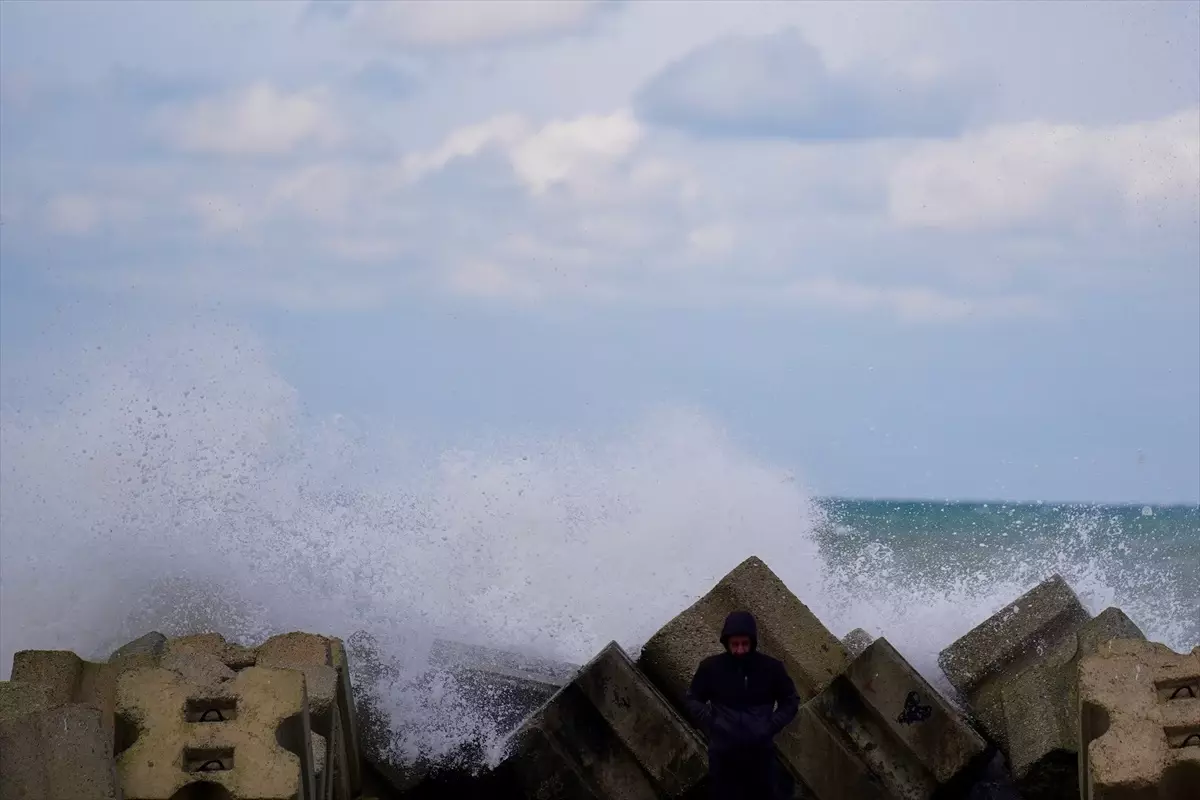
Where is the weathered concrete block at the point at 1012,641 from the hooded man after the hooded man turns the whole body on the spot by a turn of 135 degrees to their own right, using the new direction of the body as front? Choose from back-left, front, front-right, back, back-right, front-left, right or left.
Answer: right

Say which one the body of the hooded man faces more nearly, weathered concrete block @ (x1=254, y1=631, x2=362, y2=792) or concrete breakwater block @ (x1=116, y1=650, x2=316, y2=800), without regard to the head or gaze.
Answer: the concrete breakwater block

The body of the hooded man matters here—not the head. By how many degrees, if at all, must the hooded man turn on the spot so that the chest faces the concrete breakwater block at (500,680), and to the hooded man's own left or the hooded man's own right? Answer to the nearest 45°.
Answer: approximately 135° to the hooded man's own right

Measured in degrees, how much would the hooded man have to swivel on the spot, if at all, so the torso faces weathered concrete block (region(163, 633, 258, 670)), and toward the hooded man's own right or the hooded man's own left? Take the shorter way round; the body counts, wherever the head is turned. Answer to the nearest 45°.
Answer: approximately 90° to the hooded man's own right

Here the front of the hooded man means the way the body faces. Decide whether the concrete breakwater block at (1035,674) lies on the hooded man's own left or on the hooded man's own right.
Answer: on the hooded man's own left

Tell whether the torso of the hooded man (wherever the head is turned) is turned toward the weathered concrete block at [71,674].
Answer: no

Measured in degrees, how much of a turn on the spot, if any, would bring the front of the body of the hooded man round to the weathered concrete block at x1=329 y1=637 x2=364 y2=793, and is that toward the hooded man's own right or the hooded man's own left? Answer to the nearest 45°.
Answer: approximately 135° to the hooded man's own right

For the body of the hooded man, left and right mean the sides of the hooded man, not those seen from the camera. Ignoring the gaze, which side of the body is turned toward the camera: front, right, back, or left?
front

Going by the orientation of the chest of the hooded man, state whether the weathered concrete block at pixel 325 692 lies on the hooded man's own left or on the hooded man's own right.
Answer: on the hooded man's own right

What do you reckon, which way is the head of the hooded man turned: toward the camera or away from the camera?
toward the camera

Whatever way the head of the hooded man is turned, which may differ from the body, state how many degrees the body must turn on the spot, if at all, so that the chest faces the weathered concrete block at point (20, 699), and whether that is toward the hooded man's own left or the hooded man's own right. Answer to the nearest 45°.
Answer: approximately 90° to the hooded man's own right

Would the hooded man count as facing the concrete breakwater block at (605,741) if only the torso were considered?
no

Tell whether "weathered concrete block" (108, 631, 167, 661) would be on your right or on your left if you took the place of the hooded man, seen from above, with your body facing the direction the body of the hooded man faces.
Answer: on your right

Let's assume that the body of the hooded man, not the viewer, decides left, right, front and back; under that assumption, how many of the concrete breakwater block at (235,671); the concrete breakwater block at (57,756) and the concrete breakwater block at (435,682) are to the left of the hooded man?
0

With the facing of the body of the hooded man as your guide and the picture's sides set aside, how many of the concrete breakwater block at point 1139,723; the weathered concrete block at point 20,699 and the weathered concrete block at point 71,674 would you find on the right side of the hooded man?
2
